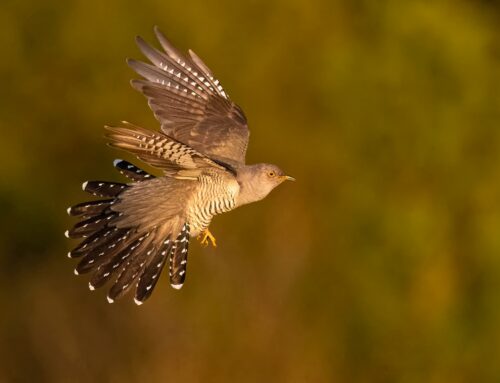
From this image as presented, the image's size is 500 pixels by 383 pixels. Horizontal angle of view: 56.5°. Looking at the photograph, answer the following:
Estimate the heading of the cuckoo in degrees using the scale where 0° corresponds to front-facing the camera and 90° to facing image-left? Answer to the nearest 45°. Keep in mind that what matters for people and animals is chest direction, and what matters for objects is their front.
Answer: approximately 270°
